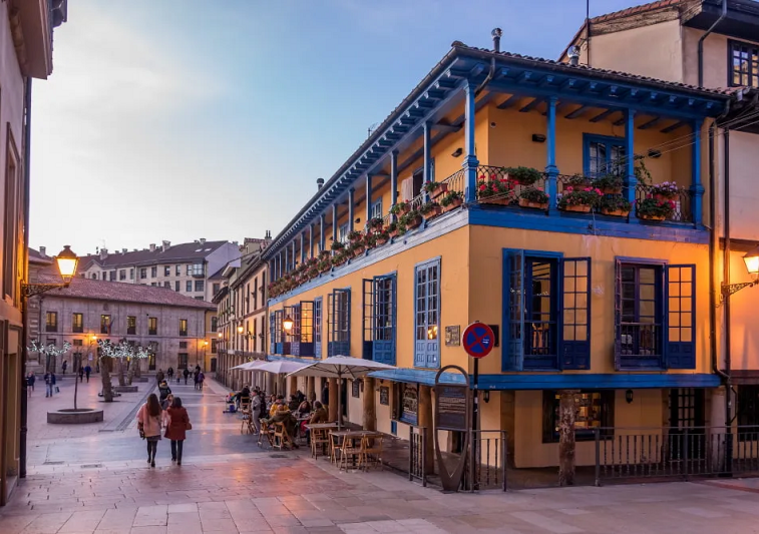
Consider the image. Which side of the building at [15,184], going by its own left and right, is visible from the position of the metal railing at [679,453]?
front

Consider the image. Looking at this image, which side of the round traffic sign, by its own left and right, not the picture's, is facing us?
front

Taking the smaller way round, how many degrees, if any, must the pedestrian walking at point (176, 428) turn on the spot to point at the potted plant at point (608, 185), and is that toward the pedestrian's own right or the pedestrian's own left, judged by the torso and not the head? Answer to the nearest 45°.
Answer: approximately 135° to the pedestrian's own right

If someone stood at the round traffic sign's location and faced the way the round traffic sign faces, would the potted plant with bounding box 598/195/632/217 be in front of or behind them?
behind

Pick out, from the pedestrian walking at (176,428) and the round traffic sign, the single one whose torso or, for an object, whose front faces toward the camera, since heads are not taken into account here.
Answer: the round traffic sign

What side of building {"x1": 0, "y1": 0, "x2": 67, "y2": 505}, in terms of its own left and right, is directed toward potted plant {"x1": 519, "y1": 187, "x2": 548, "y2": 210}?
front

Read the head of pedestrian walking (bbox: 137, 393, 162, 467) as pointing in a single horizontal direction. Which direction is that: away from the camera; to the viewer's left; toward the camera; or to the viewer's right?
away from the camera

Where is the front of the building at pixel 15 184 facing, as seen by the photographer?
facing to the right of the viewer

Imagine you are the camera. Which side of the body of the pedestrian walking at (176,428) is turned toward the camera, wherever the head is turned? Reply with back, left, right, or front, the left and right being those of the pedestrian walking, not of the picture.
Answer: back
